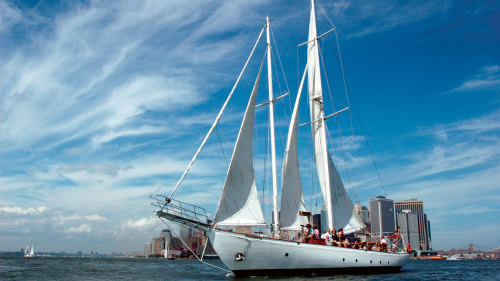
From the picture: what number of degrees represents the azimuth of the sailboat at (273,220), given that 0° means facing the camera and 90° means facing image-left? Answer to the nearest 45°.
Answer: approximately 45°

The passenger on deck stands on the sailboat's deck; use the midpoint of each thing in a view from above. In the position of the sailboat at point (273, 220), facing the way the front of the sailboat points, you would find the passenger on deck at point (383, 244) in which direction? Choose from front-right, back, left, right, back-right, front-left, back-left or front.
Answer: back
